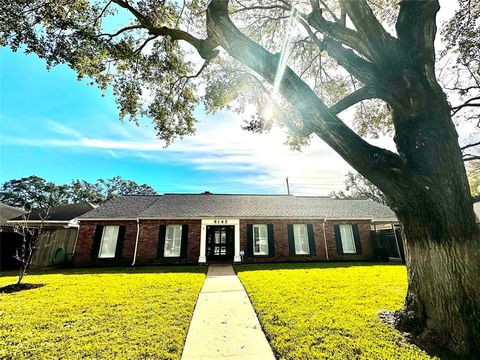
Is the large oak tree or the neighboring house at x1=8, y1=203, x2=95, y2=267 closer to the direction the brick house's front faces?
the large oak tree

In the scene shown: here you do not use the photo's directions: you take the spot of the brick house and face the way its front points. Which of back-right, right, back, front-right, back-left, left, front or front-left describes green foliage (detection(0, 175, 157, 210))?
back-right

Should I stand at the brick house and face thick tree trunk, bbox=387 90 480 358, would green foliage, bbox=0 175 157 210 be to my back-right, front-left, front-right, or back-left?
back-right

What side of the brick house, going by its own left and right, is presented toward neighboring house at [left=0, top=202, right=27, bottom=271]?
right

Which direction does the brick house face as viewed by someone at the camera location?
facing the viewer

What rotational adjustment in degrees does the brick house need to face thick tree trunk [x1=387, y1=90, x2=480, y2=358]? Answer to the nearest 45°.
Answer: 0° — it already faces it

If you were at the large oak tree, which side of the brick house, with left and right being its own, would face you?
front

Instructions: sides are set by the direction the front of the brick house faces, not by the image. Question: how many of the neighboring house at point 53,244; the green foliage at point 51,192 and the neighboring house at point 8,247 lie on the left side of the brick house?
0

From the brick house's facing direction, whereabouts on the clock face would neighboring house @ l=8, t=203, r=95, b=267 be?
The neighboring house is roughly at 3 o'clock from the brick house.

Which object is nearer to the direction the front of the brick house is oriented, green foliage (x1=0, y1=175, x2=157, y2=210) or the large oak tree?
the large oak tree
